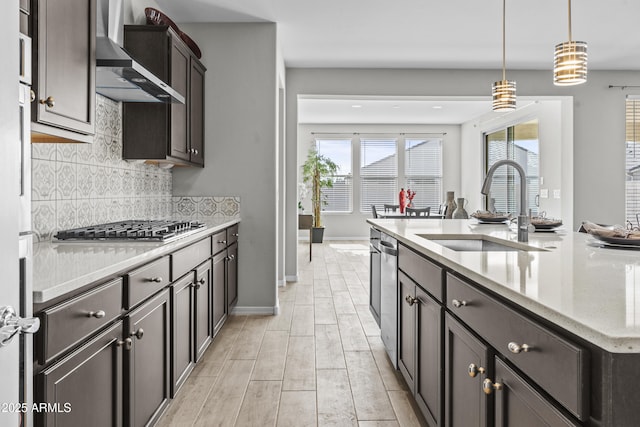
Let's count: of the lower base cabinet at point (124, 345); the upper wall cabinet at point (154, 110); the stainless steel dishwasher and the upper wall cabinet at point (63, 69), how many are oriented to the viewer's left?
1

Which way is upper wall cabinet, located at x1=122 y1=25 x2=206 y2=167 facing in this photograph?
to the viewer's right

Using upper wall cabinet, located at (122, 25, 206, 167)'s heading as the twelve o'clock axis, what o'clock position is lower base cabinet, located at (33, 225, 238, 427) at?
The lower base cabinet is roughly at 3 o'clock from the upper wall cabinet.

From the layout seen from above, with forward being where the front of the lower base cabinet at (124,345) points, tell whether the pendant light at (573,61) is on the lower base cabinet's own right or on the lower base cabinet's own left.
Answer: on the lower base cabinet's own left

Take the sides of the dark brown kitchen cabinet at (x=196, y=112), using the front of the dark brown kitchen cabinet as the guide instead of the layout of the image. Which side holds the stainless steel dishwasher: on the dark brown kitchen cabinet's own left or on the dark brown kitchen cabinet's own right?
on the dark brown kitchen cabinet's own right

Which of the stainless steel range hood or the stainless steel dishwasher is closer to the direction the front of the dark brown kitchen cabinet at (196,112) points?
the stainless steel dishwasher

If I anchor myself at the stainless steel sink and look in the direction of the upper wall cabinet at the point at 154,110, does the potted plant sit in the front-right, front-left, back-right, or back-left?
front-right

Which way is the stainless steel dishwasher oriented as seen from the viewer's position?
to the viewer's left

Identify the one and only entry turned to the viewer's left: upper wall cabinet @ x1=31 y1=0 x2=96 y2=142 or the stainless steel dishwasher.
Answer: the stainless steel dishwasher

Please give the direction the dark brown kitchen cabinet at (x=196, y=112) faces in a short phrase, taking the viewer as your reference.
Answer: facing to the right of the viewer

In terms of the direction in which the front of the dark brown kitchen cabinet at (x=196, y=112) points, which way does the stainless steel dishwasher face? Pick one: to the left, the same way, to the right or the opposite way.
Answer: the opposite way

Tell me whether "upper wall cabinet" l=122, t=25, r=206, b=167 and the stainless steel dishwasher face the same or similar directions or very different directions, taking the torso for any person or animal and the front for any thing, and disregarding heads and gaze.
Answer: very different directions
